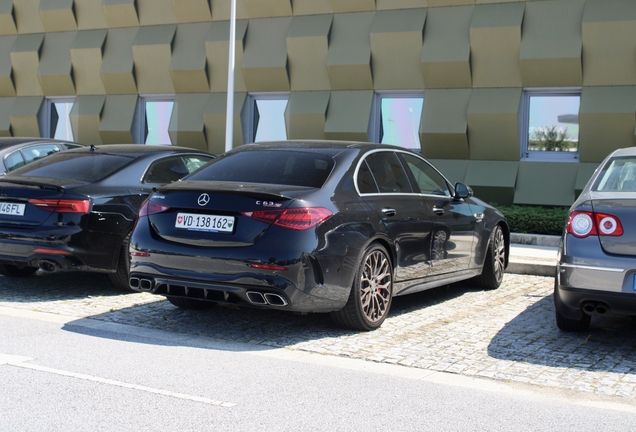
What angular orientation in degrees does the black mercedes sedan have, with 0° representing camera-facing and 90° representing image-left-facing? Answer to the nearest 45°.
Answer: approximately 225°

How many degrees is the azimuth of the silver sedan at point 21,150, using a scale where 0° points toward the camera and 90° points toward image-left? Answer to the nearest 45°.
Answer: approximately 225°

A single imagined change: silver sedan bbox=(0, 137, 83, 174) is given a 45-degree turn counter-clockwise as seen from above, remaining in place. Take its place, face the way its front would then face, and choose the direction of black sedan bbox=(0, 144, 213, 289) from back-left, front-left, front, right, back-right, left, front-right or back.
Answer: back

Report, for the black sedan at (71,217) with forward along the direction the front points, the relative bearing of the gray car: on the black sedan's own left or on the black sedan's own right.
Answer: on the black sedan's own right

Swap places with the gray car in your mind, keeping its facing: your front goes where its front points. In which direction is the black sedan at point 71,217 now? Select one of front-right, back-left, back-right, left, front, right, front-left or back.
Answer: left

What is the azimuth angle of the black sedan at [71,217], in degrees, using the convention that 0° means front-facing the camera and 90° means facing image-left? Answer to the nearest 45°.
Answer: approximately 225°

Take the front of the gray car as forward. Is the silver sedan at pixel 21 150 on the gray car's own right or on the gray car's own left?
on the gray car's own left

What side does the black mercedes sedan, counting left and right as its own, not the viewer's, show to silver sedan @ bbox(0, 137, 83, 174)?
left

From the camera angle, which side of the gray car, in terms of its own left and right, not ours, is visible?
back

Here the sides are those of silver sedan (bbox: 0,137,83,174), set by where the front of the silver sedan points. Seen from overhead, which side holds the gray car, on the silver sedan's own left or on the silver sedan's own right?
on the silver sedan's own right

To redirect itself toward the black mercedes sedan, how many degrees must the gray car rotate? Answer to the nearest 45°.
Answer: approximately 90° to its left

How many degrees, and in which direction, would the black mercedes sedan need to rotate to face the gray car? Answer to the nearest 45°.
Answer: approximately 45° to its right
